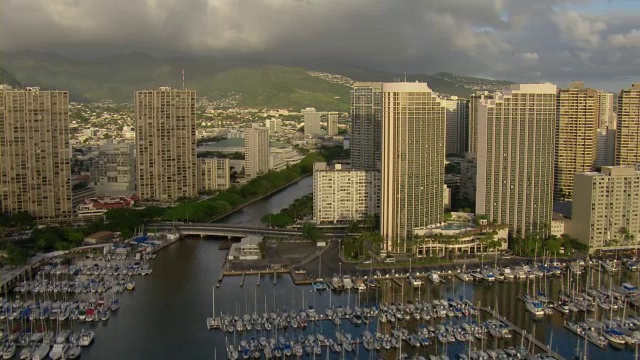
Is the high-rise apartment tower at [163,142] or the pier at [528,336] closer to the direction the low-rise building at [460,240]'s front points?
the pier

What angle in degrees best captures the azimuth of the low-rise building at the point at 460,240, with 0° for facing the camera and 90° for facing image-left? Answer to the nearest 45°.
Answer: approximately 0°

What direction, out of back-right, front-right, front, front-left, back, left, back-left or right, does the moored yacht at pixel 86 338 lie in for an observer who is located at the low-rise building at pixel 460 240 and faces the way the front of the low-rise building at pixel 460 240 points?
front-right

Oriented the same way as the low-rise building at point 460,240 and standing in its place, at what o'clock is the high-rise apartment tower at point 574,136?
The high-rise apartment tower is roughly at 7 o'clock from the low-rise building.

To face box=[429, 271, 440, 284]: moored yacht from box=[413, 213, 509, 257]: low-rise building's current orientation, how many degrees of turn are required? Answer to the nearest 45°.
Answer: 0° — it already faces it

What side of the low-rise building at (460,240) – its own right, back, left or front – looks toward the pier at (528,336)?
front

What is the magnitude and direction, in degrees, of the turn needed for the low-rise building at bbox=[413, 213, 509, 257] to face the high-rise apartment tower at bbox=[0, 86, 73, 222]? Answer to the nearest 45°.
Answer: approximately 90° to its right

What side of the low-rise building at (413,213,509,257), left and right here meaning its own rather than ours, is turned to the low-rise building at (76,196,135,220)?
right

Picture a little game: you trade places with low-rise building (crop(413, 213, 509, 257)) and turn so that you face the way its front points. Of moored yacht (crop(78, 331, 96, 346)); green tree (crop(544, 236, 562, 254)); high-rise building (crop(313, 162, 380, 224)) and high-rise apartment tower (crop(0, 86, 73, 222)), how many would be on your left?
1

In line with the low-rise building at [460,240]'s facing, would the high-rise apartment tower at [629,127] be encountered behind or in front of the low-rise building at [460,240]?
behind

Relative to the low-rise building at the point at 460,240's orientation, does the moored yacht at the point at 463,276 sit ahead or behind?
ahead
